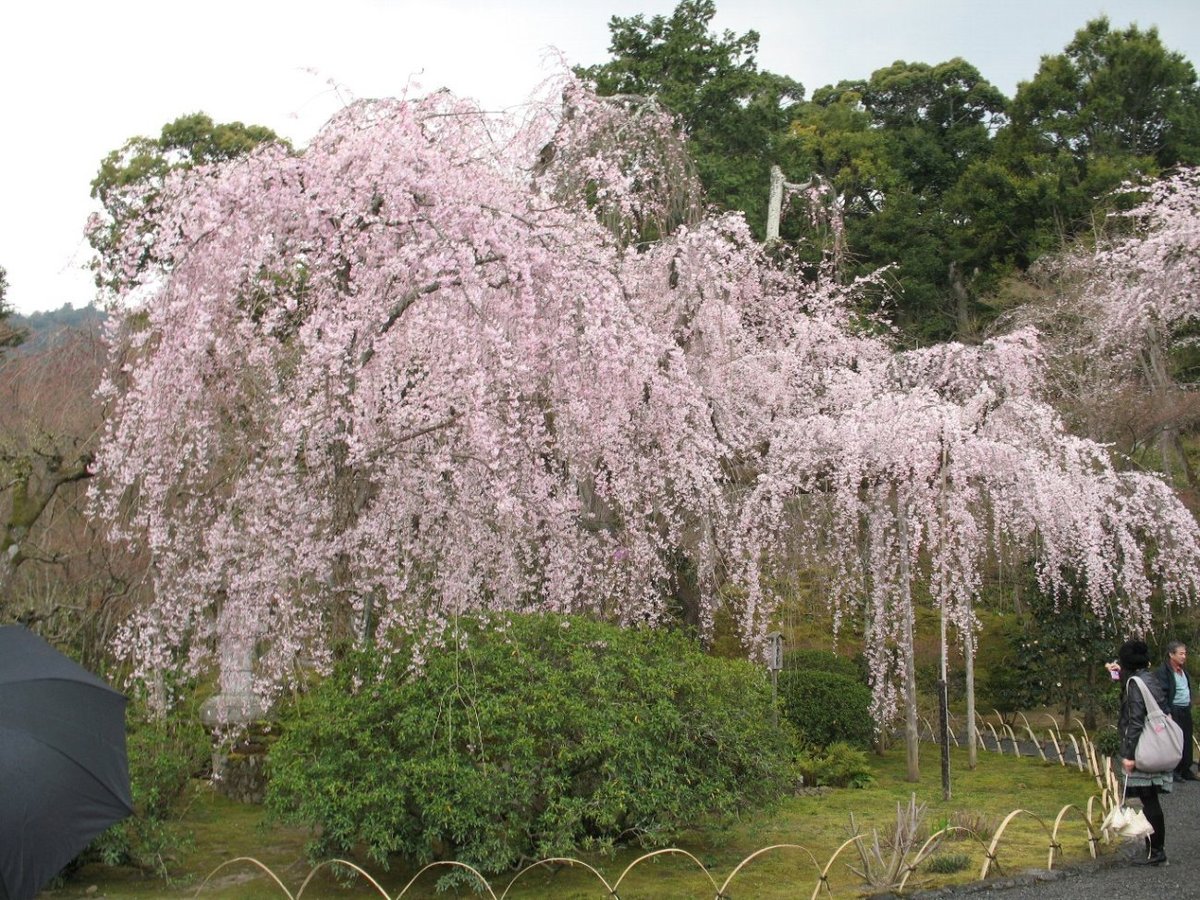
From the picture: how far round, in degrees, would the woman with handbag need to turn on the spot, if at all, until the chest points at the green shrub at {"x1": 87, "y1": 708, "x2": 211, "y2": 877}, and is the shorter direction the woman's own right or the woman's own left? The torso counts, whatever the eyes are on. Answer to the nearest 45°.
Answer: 0° — they already face it

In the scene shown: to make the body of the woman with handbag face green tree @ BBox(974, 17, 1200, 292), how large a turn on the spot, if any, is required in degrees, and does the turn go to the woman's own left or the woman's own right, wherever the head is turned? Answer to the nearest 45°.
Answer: approximately 90° to the woman's own right

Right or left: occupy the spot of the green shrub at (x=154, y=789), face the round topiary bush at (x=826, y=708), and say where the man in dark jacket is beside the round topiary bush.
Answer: right

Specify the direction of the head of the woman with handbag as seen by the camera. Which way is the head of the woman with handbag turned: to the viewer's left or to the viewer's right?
to the viewer's left

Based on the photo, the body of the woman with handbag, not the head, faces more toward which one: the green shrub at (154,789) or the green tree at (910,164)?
the green shrub

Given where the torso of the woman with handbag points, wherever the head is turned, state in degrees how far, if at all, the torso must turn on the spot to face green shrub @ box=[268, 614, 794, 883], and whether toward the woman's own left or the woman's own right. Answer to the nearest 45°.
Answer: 0° — they already face it

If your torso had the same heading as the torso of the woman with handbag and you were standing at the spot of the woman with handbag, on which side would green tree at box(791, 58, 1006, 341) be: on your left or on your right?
on your right

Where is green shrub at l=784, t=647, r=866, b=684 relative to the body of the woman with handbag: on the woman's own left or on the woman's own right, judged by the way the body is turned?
on the woman's own right

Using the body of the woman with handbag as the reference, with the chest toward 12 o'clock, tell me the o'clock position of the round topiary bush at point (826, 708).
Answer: The round topiary bush is roughly at 2 o'clock from the woman with handbag.

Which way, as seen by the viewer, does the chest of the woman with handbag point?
to the viewer's left
